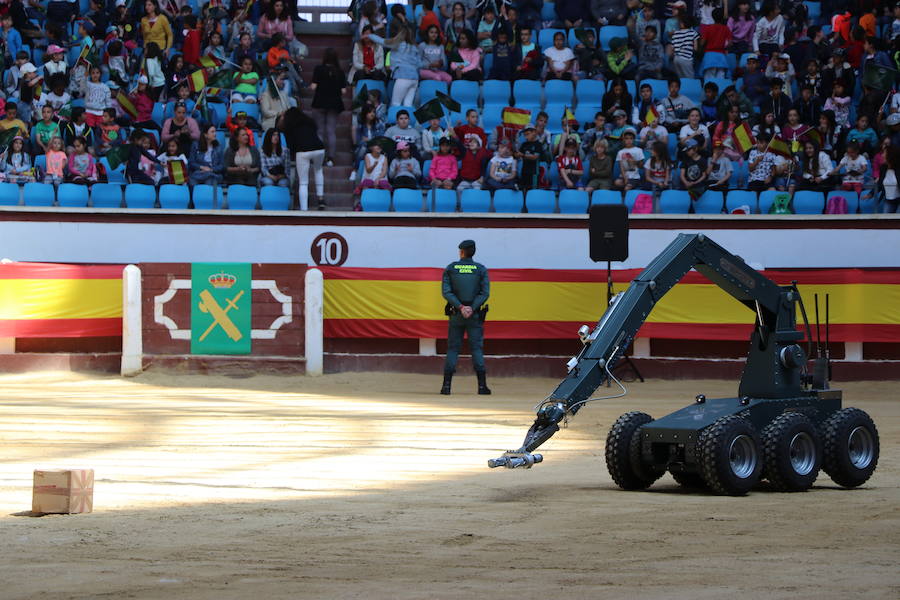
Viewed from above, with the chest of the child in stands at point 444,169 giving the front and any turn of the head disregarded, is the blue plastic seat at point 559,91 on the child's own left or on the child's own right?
on the child's own left

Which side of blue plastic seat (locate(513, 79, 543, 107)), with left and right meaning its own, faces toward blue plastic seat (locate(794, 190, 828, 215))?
left

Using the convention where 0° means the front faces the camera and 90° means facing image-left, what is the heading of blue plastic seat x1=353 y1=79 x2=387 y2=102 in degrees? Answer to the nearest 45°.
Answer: approximately 0°

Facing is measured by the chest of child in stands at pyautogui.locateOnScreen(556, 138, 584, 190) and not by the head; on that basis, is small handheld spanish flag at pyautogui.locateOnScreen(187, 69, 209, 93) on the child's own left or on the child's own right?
on the child's own right

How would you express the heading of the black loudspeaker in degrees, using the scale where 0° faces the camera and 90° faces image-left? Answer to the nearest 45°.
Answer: approximately 0°

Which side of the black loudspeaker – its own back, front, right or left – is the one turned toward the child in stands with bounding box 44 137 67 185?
right

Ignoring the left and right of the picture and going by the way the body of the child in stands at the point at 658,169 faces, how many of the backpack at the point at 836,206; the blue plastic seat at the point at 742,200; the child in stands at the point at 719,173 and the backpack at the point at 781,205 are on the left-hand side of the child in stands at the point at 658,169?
4

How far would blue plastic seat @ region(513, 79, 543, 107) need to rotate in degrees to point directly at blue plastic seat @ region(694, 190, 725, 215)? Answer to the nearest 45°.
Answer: approximately 45° to its left
